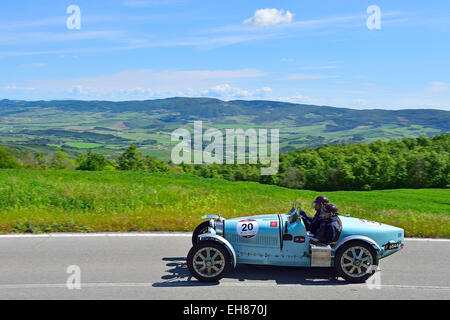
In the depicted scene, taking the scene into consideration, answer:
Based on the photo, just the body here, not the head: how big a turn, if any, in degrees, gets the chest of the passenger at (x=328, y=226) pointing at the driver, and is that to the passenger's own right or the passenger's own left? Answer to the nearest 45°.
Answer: approximately 90° to the passenger's own right
